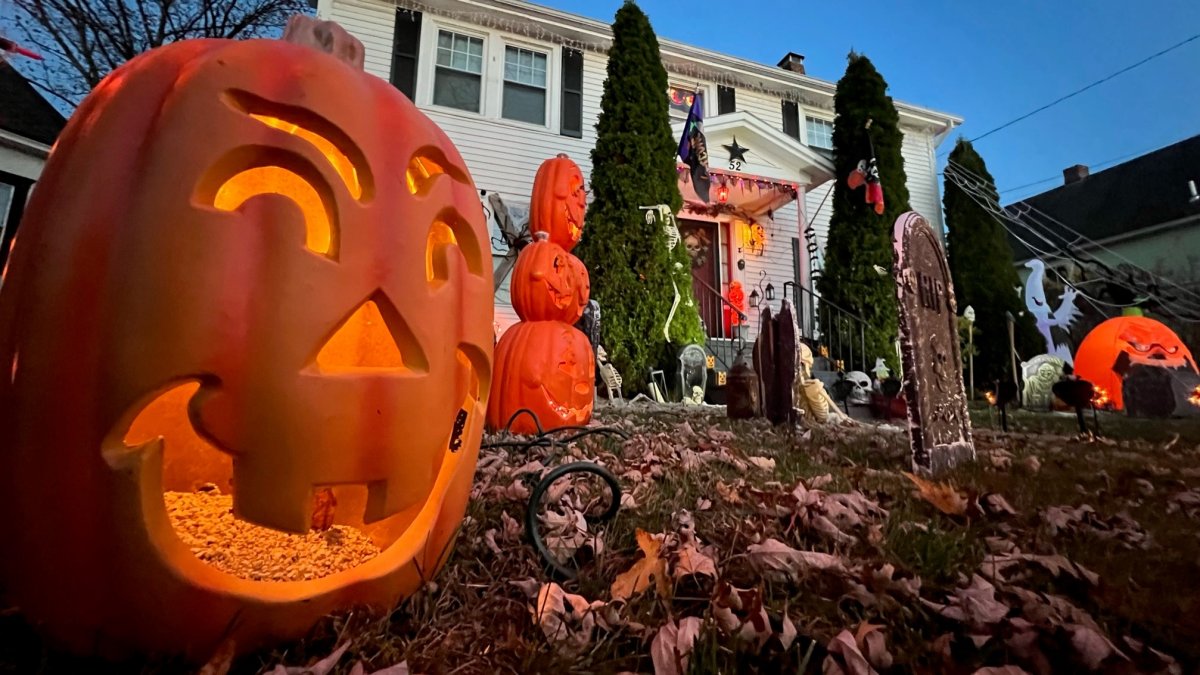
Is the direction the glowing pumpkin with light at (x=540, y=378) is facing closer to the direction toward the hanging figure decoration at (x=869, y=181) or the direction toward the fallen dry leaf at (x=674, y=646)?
the fallen dry leaf

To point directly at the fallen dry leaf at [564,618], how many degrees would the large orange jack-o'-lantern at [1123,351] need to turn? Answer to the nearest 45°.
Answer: approximately 45° to its right

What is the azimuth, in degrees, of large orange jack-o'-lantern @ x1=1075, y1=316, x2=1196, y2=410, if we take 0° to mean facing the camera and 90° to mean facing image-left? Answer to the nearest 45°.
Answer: approximately 315°

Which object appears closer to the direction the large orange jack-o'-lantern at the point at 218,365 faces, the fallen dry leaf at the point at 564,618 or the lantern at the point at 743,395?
the fallen dry leaf

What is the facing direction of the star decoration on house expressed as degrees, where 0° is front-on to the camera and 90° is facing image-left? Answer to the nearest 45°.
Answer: approximately 0°

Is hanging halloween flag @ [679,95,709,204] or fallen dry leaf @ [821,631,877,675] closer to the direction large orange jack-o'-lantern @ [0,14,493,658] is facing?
the fallen dry leaf

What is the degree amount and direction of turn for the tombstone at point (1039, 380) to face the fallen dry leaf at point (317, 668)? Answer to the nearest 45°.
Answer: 0° — it already faces it

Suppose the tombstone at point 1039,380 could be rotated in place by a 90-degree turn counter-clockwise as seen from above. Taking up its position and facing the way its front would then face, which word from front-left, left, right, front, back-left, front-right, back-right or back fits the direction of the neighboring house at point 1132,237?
left

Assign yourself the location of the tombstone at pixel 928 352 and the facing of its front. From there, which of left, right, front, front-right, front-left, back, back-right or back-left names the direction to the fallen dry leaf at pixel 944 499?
front-right
